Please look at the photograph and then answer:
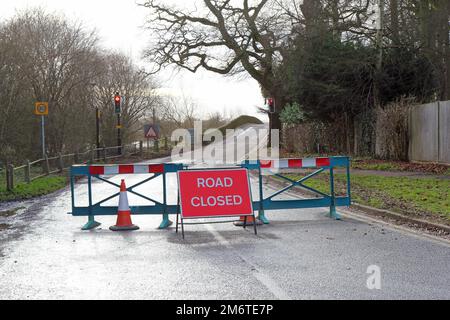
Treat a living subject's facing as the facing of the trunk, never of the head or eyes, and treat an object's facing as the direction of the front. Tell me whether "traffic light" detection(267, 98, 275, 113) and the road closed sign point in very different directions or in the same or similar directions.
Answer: same or similar directions

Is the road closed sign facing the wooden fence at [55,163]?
no

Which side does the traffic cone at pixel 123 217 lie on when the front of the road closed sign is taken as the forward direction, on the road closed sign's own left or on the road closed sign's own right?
on the road closed sign's own right

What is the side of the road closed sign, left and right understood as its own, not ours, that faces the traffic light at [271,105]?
back

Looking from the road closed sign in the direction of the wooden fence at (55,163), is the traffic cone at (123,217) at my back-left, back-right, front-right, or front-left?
front-left

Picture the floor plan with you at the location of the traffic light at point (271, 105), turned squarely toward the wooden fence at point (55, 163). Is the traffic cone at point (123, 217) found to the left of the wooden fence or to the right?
left

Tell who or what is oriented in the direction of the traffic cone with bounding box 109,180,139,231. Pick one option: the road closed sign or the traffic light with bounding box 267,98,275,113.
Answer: the traffic light

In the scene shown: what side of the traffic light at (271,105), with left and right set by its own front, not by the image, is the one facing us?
front

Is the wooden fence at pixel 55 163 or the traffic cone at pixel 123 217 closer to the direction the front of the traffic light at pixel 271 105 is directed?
the traffic cone

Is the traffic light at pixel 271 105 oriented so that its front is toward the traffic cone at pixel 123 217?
yes

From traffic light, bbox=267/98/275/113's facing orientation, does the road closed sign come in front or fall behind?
in front

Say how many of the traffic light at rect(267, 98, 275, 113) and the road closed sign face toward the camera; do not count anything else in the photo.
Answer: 2
